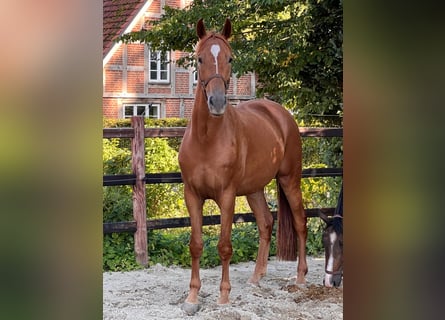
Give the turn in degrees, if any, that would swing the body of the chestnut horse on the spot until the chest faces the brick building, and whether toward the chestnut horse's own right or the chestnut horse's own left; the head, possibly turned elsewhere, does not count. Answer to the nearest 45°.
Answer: approximately 135° to the chestnut horse's own right

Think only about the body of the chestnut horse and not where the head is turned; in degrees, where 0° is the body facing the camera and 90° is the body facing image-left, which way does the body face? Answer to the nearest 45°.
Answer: approximately 45°
